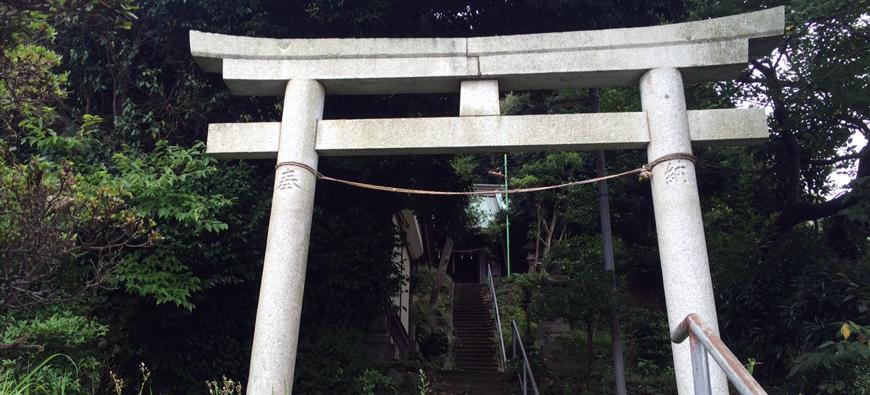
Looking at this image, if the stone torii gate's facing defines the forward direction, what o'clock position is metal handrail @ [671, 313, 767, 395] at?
The metal handrail is roughly at 11 o'clock from the stone torii gate.

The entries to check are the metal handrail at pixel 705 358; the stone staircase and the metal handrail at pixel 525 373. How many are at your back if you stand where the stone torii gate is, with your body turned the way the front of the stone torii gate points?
2

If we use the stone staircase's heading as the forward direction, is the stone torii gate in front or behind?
in front

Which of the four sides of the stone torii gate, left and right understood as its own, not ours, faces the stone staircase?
back

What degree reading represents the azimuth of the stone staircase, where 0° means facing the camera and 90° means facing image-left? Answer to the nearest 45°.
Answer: approximately 0°

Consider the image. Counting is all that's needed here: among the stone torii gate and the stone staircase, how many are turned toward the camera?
2

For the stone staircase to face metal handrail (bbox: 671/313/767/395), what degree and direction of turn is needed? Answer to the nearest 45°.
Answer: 0° — it already faces it

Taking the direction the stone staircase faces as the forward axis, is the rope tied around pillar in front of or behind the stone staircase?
in front
